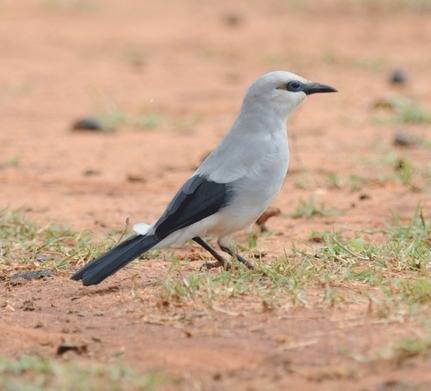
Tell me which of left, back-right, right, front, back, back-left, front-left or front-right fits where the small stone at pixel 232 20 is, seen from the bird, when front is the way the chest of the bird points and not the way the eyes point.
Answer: left

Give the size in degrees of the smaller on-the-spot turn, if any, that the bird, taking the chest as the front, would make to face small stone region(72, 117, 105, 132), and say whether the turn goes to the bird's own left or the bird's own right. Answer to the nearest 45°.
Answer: approximately 90° to the bird's own left

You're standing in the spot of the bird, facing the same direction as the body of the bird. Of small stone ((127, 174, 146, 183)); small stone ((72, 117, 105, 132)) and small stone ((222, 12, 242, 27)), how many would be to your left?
3

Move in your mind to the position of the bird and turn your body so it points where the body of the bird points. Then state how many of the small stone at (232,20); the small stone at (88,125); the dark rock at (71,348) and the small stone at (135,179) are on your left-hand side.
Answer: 3

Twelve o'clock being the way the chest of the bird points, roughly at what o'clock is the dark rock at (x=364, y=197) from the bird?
The dark rock is roughly at 10 o'clock from the bird.

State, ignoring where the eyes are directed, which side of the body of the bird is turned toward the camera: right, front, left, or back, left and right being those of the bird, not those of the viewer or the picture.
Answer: right

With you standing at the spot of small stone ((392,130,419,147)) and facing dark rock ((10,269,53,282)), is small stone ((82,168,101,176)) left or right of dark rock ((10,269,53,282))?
right

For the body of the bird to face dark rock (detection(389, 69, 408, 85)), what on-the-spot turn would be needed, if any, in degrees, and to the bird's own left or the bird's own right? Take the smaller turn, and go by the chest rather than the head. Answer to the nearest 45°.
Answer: approximately 90° to the bird's own left
